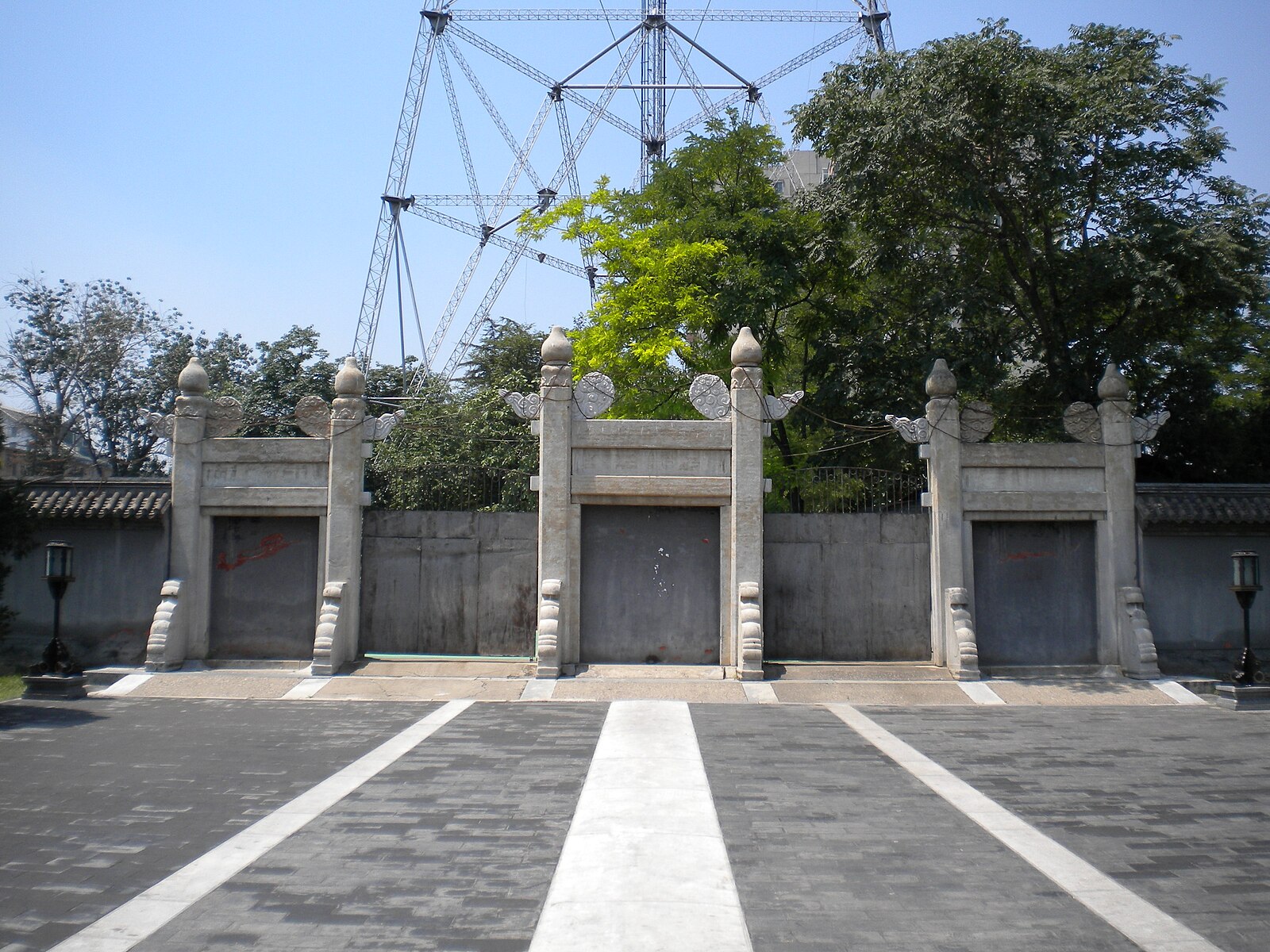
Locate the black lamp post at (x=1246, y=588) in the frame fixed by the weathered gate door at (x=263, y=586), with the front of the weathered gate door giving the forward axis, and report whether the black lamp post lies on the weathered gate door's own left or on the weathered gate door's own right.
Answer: on the weathered gate door's own left

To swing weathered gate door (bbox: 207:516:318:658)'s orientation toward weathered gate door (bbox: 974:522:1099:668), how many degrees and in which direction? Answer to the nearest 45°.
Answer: approximately 90° to its left

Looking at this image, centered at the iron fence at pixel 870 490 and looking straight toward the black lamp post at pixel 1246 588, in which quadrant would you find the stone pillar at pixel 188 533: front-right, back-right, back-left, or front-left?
back-right

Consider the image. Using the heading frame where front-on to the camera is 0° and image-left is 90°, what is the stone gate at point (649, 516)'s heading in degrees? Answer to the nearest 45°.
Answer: approximately 0°

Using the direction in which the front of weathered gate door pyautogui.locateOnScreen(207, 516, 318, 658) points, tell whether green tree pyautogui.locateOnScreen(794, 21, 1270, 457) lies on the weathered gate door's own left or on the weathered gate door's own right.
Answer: on the weathered gate door's own left

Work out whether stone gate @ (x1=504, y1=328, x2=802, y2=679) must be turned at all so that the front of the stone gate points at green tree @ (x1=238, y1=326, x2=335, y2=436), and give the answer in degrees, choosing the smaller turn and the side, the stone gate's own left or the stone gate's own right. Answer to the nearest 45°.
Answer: approximately 135° to the stone gate's own right

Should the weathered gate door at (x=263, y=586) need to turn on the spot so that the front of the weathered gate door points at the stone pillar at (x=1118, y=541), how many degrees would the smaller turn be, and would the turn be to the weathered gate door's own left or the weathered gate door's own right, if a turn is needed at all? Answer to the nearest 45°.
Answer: approximately 90° to the weathered gate door's own left

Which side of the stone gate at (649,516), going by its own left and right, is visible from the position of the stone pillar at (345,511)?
right

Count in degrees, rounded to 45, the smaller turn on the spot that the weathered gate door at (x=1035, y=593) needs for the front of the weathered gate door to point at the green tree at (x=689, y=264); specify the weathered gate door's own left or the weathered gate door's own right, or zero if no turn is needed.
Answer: approximately 135° to the weathered gate door's own right

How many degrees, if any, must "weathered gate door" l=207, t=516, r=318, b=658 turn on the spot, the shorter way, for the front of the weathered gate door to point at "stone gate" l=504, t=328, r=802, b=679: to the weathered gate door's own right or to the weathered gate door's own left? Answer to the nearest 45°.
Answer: approximately 45° to the weathered gate door's own left

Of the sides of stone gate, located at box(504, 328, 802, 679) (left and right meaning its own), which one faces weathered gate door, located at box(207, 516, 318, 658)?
right
